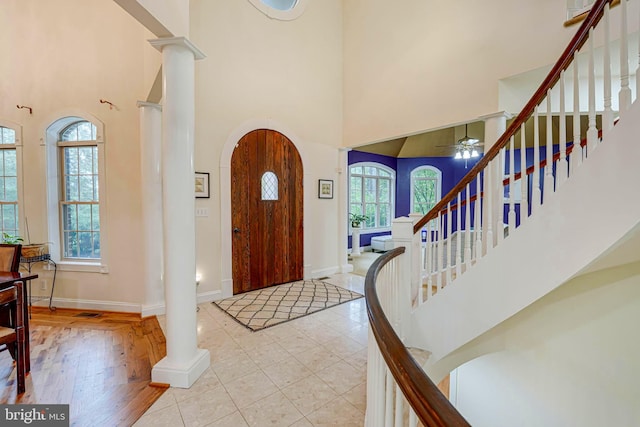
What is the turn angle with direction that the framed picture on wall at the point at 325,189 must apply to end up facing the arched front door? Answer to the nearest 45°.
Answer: approximately 90° to its right

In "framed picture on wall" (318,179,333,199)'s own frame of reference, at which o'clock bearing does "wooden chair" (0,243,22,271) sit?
The wooden chair is roughly at 3 o'clock from the framed picture on wall.

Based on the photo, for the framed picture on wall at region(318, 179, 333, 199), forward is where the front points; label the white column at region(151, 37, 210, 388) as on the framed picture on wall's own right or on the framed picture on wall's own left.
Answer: on the framed picture on wall's own right

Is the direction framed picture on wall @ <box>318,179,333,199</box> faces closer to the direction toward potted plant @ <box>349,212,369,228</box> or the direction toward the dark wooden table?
the dark wooden table

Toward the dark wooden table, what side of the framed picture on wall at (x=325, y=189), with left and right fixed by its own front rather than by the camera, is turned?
right

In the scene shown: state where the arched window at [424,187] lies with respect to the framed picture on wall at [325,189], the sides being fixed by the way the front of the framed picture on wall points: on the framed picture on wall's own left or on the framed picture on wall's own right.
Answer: on the framed picture on wall's own left

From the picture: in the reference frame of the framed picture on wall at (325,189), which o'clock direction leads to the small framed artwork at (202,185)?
The small framed artwork is roughly at 3 o'clock from the framed picture on wall.

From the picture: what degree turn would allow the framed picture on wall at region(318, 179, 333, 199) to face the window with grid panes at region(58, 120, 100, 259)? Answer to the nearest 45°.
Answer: approximately 90° to its right

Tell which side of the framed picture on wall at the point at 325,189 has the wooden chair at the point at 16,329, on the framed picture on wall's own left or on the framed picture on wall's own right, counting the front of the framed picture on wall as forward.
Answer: on the framed picture on wall's own right

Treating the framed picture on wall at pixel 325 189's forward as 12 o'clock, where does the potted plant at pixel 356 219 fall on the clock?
The potted plant is roughly at 8 o'clock from the framed picture on wall.

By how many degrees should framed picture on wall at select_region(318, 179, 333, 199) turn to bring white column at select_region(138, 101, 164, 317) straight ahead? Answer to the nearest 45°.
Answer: approximately 90° to its right

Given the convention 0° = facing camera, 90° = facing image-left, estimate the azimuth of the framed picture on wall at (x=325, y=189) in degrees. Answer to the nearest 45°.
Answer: approximately 315°

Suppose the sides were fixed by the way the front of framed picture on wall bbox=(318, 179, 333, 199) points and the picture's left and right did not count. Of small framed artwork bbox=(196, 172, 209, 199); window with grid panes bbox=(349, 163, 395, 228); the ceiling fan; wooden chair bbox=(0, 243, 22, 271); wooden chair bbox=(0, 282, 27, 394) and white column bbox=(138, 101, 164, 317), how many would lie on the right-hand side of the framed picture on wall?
4
